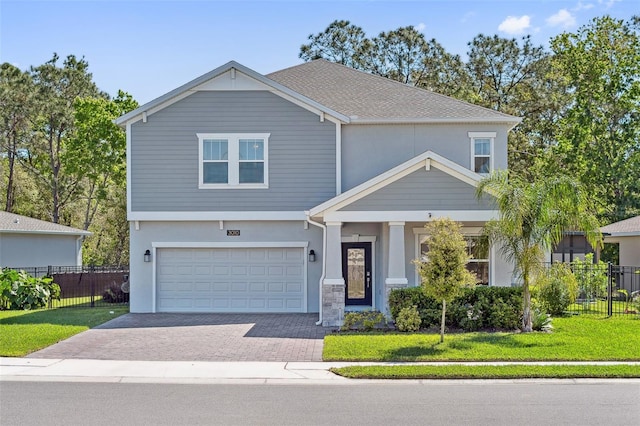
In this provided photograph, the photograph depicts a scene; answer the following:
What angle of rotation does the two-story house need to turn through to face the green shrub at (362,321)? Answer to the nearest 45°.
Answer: approximately 45° to its left

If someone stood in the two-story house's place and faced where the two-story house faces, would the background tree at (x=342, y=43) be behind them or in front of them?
behind

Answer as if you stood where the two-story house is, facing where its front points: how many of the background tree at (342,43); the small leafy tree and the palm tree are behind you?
1

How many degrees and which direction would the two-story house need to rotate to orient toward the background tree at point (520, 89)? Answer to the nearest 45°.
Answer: approximately 135° to its left

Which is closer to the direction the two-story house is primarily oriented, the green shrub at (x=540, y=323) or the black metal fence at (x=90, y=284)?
the green shrub

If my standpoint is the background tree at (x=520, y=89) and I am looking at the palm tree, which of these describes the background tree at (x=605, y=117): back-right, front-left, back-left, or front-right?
front-left

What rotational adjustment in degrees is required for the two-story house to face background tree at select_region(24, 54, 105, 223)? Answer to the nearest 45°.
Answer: approximately 135° to its right

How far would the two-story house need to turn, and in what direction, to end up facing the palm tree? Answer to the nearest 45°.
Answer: approximately 45° to its left

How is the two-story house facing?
toward the camera

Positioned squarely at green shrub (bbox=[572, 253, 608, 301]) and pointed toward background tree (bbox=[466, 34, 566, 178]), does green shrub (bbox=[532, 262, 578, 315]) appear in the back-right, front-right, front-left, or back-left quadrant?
back-left

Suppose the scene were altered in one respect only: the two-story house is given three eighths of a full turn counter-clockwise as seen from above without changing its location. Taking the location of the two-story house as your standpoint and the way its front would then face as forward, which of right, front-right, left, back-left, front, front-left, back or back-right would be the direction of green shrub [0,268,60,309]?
back-left
